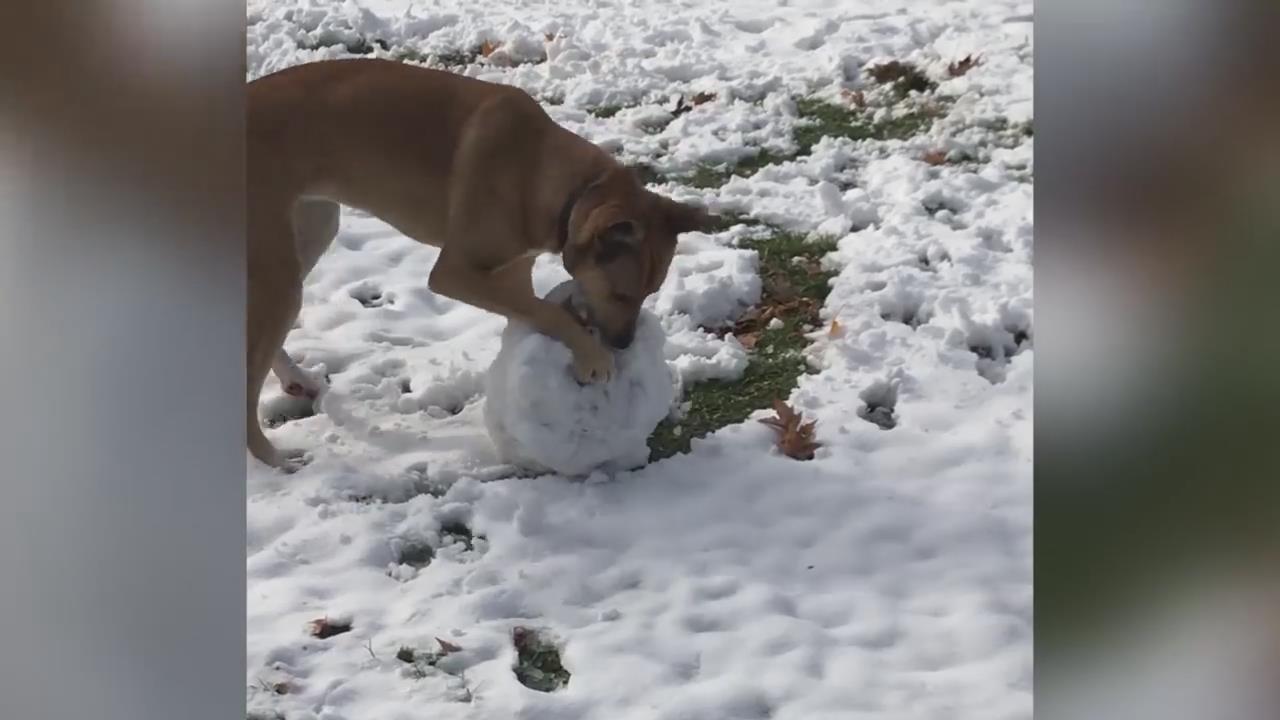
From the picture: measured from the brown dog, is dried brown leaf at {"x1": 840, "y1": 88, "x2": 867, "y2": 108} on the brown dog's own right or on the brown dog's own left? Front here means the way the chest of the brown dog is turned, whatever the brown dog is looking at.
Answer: on the brown dog's own left

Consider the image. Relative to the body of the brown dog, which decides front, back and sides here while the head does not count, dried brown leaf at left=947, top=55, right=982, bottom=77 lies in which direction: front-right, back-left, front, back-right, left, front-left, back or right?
front-left

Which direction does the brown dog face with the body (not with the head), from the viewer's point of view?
to the viewer's right

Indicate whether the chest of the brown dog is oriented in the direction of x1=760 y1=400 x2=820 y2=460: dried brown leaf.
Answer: yes
